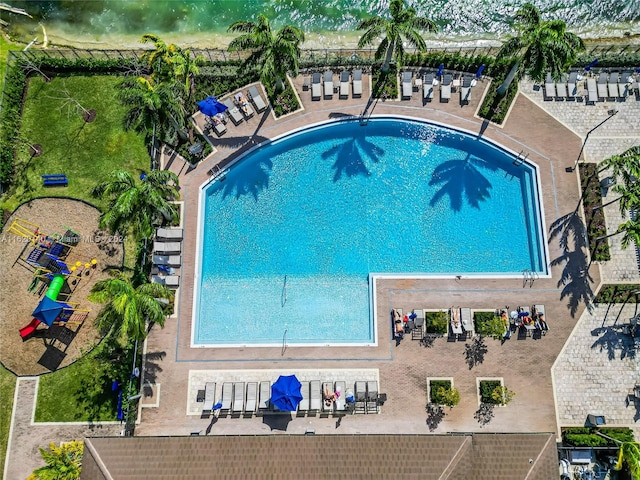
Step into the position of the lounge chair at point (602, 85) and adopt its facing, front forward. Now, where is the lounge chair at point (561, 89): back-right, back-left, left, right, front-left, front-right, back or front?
front-right

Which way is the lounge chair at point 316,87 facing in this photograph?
toward the camera

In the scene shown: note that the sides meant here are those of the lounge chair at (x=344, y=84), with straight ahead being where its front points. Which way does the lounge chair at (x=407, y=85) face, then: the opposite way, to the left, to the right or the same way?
the same way

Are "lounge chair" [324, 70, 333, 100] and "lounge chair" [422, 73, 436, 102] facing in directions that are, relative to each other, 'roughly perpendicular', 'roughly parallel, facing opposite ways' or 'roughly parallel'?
roughly parallel

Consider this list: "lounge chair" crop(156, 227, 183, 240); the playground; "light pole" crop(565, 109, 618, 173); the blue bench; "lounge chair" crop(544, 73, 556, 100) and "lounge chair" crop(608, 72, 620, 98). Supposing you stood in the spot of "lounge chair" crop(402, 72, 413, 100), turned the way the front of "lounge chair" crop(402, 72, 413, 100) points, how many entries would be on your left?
3

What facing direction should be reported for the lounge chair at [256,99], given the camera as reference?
facing the viewer and to the right of the viewer

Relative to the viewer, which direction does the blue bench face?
toward the camera

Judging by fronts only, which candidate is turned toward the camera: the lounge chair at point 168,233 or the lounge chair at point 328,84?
the lounge chair at point 328,84

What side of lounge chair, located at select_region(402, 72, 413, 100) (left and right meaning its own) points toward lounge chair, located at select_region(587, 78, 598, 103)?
left

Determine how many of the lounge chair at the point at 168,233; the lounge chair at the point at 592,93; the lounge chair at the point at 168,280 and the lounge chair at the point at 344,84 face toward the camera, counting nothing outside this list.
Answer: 2

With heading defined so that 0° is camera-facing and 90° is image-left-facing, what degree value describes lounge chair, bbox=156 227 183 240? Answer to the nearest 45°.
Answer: approximately 270°

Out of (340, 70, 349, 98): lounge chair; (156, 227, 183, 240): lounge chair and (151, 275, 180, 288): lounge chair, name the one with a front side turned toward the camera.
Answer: (340, 70, 349, 98): lounge chair

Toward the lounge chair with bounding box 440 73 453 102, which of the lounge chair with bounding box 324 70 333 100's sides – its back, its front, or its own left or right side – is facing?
left

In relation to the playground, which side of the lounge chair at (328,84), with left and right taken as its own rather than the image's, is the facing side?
right

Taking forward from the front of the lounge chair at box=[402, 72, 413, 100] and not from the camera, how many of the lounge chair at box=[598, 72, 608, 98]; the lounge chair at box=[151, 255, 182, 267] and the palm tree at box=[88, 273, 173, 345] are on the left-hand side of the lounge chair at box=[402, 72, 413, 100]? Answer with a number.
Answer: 1

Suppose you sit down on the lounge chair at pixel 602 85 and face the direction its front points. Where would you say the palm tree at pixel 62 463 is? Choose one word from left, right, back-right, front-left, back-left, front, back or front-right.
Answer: front-right

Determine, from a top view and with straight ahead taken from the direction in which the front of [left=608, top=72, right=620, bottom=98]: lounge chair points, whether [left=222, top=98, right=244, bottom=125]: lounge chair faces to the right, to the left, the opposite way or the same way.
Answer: the same way

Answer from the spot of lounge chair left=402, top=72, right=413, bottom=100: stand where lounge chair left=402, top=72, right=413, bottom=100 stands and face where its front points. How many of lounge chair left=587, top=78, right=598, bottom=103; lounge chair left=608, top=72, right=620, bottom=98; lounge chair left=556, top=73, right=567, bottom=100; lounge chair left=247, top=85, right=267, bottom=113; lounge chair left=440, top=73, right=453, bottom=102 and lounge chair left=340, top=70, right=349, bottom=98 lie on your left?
4
